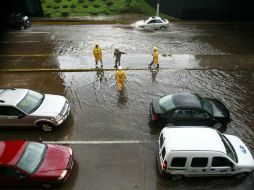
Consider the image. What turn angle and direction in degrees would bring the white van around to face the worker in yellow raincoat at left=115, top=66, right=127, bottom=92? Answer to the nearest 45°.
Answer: approximately 135° to its left

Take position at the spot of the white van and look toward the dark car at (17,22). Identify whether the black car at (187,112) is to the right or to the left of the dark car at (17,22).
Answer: right

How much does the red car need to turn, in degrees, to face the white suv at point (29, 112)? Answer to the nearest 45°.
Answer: approximately 90° to its left

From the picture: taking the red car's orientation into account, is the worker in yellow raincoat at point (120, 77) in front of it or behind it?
in front

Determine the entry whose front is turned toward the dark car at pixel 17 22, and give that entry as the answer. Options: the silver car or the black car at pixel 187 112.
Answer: the silver car

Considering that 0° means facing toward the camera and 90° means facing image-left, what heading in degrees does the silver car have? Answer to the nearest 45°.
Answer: approximately 90°

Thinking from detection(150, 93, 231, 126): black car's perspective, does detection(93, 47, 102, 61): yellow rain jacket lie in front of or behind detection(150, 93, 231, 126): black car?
behind

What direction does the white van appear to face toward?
to the viewer's right

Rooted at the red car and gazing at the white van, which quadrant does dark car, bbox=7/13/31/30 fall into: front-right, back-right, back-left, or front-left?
back-left

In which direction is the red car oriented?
to the viewer's right

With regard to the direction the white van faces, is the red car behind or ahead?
behind

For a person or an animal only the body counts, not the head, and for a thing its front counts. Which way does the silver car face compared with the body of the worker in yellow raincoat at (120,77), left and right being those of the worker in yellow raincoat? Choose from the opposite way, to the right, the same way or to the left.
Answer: to the left

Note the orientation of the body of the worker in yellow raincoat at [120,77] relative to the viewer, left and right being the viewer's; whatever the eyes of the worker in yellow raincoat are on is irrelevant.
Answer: facing away from the viewer
